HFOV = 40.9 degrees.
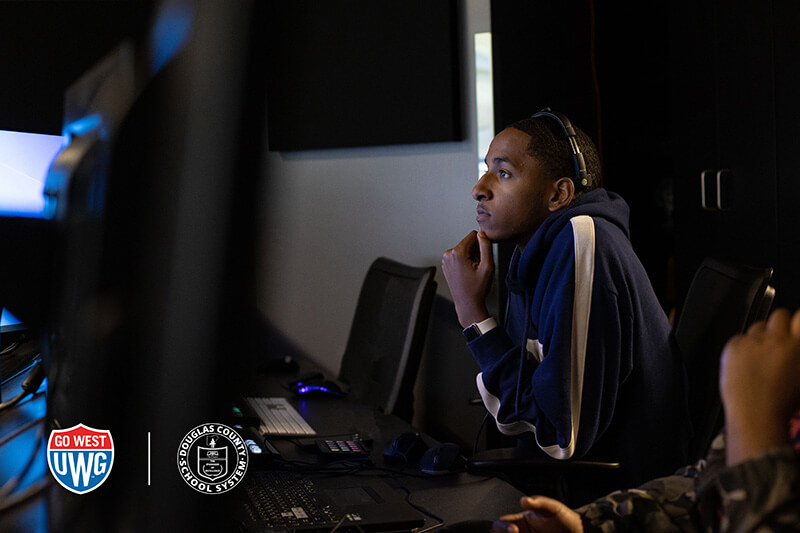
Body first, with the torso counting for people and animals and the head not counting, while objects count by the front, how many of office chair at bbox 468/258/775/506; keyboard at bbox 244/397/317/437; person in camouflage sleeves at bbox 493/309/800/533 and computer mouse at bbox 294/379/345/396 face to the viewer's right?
1

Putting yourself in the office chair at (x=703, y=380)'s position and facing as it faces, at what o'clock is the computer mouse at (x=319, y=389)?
The computer mouse is roughly at 1 o'clock from the office chair.

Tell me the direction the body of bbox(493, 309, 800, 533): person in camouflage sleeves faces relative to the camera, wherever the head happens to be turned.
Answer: to the viewer's left

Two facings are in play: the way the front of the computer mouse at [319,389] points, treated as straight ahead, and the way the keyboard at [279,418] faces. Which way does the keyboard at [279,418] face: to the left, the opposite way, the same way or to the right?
the opposite way

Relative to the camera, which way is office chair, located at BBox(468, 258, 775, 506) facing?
to the viewer's left

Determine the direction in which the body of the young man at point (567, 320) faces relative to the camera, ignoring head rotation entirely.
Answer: to the viewer's left

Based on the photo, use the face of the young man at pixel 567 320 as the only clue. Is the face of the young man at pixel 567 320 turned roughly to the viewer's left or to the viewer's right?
to the viewer's left

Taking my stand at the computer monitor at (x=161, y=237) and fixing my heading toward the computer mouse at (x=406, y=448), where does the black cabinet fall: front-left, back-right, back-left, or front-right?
front-right

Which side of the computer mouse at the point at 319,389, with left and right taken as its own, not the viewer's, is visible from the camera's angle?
left

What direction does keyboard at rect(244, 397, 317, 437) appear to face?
to the viewer's right

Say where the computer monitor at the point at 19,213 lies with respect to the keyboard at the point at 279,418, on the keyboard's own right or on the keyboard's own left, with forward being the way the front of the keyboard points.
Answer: on the keyboard's own right
